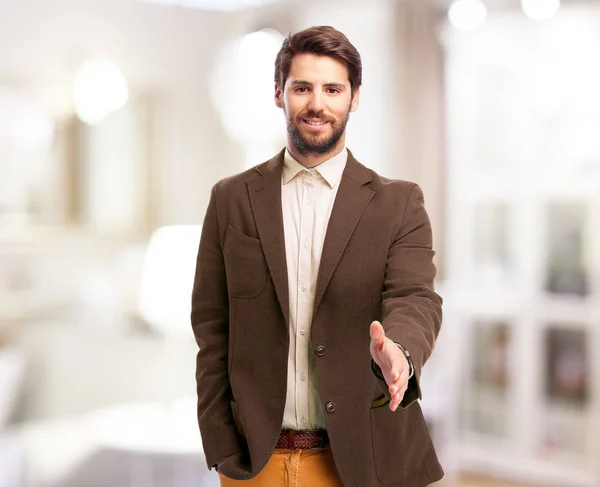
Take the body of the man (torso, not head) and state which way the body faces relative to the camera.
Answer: toward the camera

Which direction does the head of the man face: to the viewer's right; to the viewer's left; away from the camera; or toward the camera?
toward the camera
